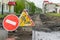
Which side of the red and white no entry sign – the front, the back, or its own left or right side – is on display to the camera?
front
